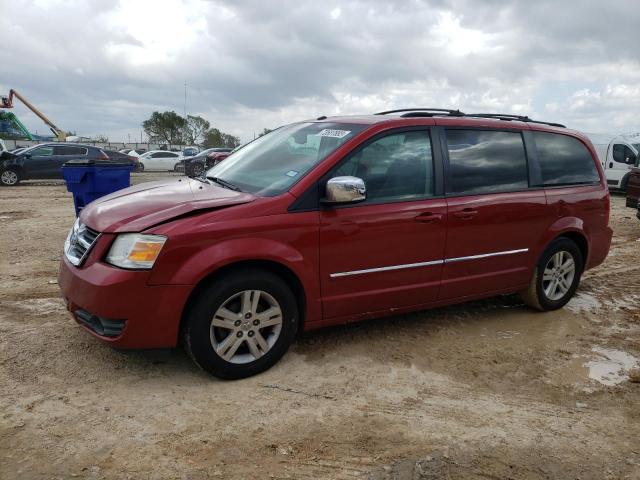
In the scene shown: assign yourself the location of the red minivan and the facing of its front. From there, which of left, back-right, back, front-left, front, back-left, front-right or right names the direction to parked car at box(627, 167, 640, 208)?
back

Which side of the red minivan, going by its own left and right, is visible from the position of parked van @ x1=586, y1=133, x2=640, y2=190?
back

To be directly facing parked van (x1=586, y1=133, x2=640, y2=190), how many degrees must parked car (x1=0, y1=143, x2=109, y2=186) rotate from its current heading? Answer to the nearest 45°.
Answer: approximately 135° to its left

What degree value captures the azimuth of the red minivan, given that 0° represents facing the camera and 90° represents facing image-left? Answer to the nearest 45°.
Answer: approximately 45°

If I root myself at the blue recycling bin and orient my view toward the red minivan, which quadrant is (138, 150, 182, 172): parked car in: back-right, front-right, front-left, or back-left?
back-left

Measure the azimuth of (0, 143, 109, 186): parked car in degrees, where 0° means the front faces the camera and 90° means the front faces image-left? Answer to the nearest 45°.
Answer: approximately 90°

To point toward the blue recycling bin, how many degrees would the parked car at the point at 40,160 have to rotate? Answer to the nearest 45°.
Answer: approximately 90° to its left

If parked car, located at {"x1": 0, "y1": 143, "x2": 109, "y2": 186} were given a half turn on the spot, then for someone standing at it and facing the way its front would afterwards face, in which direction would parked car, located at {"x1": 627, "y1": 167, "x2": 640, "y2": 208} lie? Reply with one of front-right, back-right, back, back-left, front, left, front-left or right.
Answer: front-right
